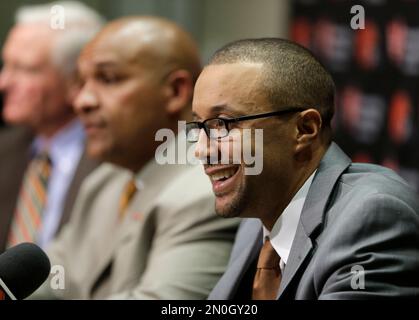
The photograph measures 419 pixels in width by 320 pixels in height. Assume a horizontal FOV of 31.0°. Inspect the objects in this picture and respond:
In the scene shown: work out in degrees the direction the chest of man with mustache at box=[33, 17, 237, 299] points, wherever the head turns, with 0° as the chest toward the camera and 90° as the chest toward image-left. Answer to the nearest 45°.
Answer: approximately 45°

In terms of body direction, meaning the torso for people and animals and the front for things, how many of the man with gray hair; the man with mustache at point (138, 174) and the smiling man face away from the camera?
0

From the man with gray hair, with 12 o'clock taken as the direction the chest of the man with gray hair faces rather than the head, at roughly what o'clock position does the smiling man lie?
The smiling man is roughly at 10 o'clock from the man with gray hair.

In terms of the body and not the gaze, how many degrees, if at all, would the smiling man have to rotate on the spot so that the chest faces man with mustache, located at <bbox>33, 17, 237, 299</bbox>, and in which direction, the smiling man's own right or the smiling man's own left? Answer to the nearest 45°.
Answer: approximately 90° to the smiling man's own right

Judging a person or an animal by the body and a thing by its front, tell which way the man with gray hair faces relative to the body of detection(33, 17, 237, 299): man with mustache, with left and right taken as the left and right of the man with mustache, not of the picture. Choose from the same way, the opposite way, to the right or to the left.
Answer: the same way

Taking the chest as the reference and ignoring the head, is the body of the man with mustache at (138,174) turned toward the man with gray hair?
no

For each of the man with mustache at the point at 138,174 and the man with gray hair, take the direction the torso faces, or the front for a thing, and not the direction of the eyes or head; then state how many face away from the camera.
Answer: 0

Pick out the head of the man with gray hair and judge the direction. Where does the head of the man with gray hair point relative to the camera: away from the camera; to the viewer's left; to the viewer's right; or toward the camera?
to the viewer's left

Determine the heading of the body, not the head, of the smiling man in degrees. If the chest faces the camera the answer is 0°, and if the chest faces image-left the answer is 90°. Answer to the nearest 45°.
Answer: approximately 45°

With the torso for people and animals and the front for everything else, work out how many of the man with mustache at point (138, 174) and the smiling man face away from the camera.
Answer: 0

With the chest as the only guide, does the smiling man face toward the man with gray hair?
no

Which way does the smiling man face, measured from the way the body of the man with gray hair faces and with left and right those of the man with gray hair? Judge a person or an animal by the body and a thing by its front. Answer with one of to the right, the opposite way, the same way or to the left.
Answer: the same way
